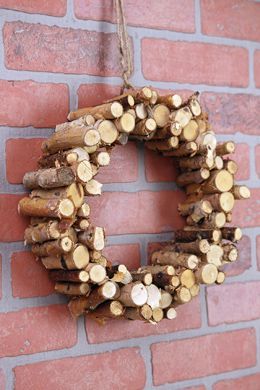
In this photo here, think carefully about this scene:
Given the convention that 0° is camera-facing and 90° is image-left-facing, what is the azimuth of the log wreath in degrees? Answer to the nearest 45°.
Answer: approximately 315°
